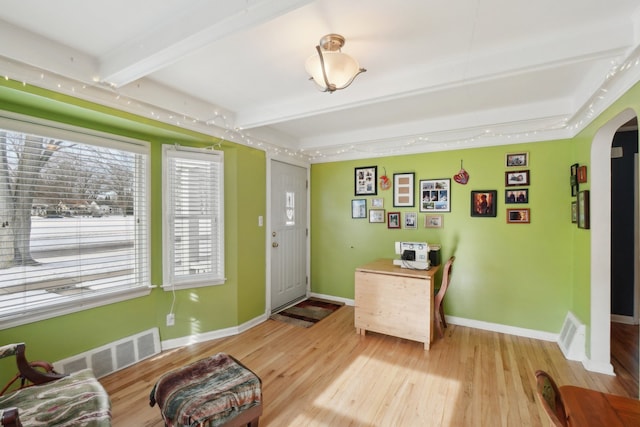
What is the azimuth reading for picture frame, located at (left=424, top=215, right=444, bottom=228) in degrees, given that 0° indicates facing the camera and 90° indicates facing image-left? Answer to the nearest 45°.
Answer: approximately 0°

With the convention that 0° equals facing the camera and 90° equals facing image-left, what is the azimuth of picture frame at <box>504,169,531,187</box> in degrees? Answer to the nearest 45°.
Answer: approximately 0°

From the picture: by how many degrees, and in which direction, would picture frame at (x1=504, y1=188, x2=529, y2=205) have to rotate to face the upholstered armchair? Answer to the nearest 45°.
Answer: approximately 45° to its right

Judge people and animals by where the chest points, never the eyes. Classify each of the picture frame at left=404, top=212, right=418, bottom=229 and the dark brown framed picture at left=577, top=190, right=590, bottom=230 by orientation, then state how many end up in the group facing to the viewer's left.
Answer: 1

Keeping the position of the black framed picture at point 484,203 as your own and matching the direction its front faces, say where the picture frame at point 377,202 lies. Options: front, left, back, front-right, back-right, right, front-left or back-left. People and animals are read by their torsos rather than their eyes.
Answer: right

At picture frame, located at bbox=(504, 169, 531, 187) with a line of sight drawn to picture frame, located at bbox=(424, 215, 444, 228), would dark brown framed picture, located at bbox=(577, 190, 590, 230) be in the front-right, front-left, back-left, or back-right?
back-left

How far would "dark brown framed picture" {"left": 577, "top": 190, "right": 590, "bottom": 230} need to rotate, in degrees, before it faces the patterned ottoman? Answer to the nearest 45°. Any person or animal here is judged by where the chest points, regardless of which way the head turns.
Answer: approximately 45° to its left

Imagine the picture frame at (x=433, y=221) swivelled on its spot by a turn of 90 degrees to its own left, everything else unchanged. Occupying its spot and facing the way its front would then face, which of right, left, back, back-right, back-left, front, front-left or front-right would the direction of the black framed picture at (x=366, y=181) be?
back

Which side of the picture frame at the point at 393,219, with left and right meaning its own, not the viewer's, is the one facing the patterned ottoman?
front
